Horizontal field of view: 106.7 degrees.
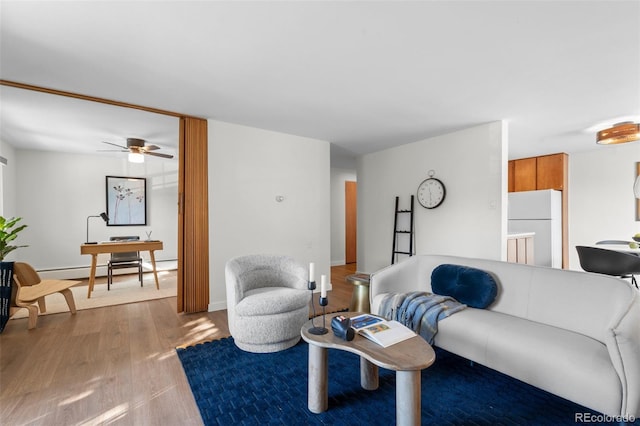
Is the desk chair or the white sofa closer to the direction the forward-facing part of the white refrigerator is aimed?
the white sofa

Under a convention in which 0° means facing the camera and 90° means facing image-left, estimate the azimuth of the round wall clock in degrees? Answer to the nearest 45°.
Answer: approximately 45°

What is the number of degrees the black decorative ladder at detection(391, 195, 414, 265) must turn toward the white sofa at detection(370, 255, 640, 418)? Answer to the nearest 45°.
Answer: approximately 45° to its left

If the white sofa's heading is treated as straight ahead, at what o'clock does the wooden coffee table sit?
The wooden coffee table is roughly at 12 o'clock from the white sofa.

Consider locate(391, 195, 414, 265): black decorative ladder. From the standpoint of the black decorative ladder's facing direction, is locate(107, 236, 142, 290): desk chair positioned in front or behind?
in front

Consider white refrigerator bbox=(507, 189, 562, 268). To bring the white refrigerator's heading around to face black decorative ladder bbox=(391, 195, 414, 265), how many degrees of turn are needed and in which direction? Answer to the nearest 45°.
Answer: approximately 45° to its right

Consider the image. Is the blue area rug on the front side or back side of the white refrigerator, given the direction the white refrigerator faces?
on the front side

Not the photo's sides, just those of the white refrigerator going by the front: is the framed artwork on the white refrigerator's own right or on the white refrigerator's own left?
on the white refrigerator's own right

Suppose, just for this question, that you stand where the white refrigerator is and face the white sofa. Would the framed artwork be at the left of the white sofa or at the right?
right

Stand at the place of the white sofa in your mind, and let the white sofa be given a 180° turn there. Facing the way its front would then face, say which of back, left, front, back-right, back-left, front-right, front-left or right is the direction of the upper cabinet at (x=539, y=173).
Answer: front-left
